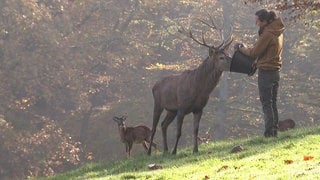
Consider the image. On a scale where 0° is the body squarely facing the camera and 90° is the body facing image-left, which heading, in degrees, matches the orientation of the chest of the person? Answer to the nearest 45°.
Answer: approximately 90°

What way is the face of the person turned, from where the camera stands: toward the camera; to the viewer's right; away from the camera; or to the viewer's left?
to the viewer's left

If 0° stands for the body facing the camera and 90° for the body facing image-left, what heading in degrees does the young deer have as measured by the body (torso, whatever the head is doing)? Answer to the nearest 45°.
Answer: approximately 45°
